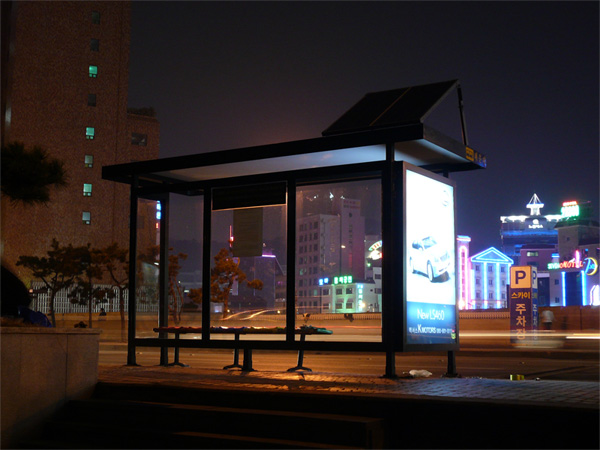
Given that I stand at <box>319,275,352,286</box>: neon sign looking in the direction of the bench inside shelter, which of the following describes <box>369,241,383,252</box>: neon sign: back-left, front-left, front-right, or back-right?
back-left

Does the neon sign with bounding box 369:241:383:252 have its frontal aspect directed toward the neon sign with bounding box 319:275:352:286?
no

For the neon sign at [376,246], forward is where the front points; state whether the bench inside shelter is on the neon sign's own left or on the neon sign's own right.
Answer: on the neon sign's own right

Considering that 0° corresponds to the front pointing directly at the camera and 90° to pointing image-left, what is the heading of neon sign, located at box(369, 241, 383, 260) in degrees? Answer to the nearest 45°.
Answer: approximately 0°
